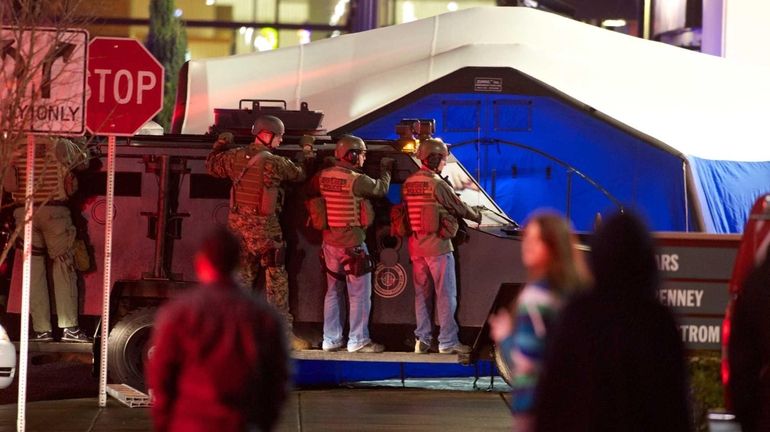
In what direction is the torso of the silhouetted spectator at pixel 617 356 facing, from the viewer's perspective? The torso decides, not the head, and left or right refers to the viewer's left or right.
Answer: facing away from the viewer

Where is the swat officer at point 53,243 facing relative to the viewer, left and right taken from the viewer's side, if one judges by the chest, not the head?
facing away from the viewer

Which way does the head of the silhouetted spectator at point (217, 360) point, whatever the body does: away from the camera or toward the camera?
away from the camera

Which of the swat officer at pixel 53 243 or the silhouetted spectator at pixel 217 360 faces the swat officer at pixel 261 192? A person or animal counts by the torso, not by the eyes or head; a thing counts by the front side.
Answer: the silhouetted spectator

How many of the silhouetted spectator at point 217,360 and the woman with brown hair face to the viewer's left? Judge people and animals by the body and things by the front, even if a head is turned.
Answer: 1

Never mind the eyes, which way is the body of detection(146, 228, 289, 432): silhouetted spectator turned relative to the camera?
away from the camera

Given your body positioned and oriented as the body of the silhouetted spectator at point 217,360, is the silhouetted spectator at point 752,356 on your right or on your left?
on your right

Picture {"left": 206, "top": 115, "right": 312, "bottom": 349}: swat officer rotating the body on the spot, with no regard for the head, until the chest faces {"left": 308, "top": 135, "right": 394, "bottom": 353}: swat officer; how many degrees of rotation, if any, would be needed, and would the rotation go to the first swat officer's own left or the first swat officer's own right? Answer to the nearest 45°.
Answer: approximately 45° to the first swat officer's own right

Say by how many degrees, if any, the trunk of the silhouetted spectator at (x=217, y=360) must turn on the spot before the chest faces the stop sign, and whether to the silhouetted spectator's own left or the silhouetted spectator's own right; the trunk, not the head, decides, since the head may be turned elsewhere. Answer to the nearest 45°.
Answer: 0° — they already face it

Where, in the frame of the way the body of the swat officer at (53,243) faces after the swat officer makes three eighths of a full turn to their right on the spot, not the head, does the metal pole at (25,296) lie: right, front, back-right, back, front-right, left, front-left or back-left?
front-right

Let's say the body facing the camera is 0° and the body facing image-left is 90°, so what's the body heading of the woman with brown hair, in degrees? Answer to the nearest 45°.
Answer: approximately 90°

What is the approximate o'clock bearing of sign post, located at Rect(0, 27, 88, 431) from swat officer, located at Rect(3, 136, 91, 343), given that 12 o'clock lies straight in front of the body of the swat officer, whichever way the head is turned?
The sign post is roughly at 6 o'clock from the swat officer.

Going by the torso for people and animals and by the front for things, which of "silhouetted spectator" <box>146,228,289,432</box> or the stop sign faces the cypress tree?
the silhouetted spectator
